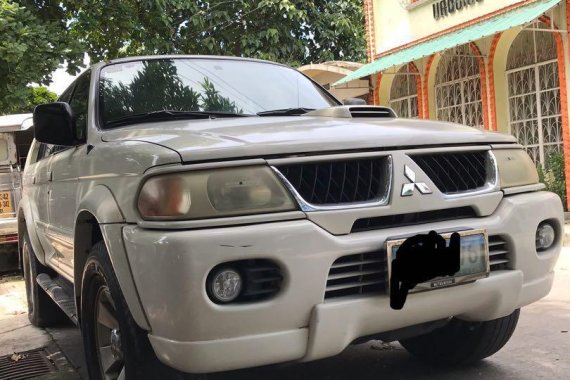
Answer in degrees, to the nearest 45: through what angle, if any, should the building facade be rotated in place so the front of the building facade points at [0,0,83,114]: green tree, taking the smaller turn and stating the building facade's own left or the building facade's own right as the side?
0° — it already faces it

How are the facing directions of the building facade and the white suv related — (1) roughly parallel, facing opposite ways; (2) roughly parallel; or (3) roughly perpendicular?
roughly perpendicular

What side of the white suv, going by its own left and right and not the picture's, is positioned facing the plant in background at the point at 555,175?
left

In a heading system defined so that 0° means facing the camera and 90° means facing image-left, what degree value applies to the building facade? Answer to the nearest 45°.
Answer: approximately 45°

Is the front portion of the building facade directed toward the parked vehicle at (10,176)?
yes

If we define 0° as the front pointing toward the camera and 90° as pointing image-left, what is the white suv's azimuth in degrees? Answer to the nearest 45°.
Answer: approximately 315°

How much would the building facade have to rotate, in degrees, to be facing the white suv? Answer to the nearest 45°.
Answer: approximately 45° to its left

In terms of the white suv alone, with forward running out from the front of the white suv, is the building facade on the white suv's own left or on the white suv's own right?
on the white suv's own left
